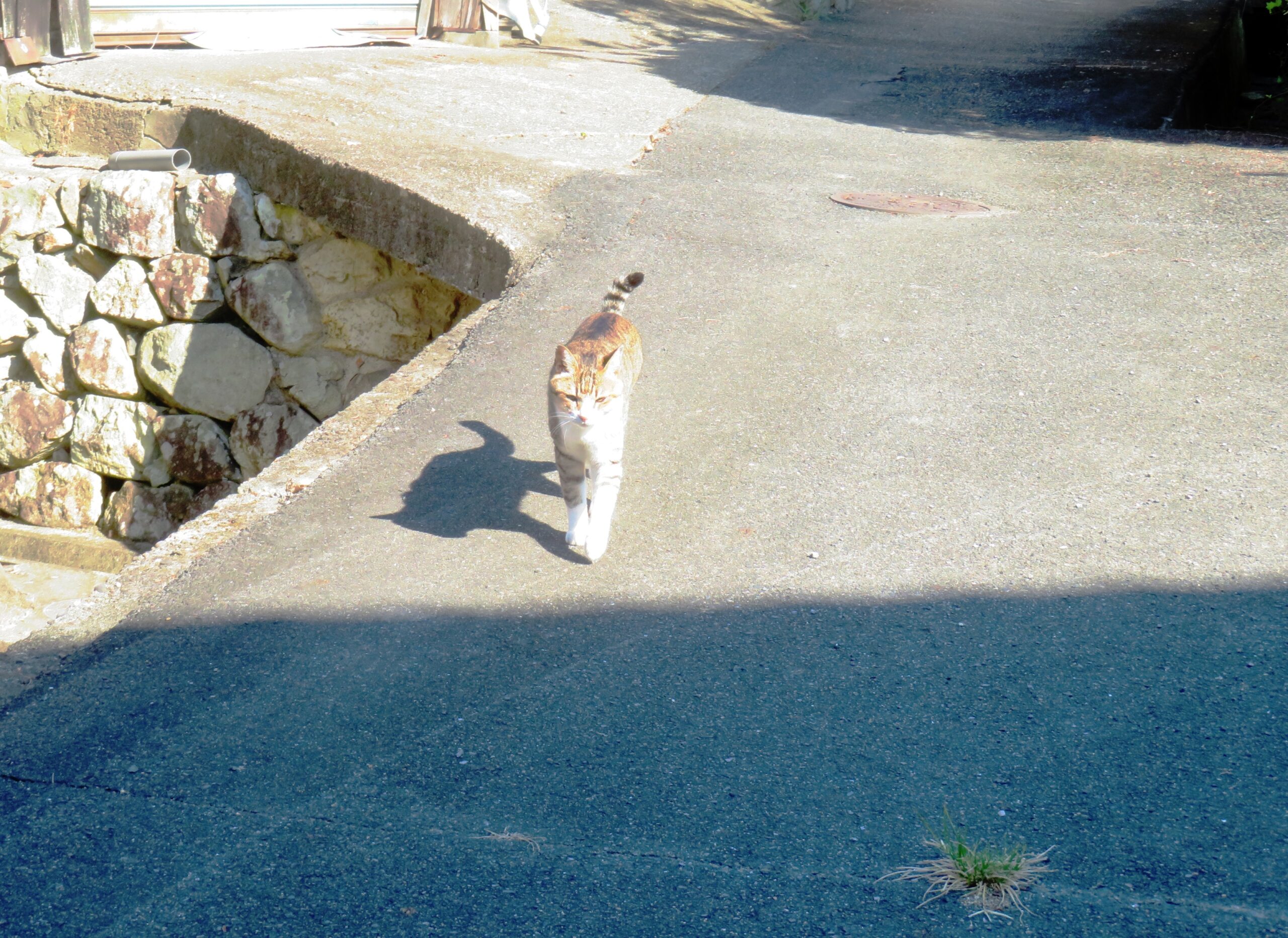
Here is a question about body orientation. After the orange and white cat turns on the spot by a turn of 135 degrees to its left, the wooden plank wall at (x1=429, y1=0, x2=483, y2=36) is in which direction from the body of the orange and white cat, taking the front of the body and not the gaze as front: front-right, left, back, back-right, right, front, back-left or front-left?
front-left

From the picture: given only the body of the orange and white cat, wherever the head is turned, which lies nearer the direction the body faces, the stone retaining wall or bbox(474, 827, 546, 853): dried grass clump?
the dried grass clump

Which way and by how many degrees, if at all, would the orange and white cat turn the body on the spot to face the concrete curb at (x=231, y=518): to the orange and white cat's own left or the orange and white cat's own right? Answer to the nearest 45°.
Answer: approximately 90° to the orange and white cat's own right

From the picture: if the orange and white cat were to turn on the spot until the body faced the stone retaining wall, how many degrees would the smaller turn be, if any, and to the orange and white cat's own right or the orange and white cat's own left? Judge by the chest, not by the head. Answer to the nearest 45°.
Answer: approximately 135° to the orange and white cat's own right

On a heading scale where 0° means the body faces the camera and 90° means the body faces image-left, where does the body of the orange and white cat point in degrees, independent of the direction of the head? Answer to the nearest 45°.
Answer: approximately 0°

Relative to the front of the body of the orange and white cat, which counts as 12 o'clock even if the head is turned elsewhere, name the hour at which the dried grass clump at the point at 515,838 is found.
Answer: The dried grass clump is roughly at 12 o'clock from the orange and white cat.

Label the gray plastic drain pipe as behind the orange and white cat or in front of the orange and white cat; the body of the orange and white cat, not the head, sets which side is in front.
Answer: behind

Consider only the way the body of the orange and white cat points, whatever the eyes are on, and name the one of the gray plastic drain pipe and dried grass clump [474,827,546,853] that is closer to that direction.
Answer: the dried grass clump
